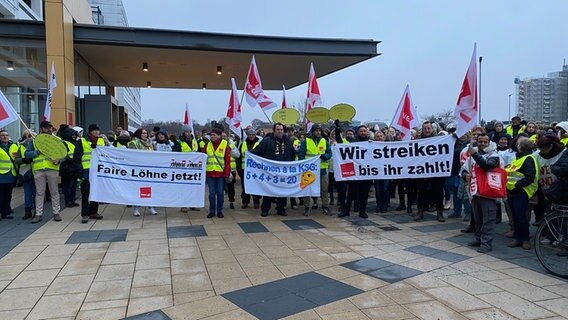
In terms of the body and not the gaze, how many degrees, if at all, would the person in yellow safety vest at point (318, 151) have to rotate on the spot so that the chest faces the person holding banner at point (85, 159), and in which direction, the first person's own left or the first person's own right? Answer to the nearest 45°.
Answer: approximately 90° to the first person's own right

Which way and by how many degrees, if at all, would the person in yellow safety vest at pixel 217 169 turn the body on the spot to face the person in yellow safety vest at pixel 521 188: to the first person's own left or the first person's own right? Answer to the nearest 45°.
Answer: approximately 45° to the first person's own left

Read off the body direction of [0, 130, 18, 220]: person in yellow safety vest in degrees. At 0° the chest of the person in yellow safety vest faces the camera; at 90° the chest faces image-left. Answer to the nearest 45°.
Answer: approximately 315°

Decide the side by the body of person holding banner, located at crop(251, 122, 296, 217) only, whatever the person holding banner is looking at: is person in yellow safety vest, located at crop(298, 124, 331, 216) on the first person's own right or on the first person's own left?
on the first person's own left

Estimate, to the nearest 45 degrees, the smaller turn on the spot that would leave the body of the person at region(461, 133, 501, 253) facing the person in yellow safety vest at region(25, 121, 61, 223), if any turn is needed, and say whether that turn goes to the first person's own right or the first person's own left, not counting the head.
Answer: approximately 45° to the first person's own right

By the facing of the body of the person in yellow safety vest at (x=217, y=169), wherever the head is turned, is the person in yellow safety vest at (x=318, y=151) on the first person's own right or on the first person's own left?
on the first person's own left

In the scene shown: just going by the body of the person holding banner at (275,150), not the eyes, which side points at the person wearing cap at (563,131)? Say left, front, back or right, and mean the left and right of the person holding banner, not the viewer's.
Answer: left

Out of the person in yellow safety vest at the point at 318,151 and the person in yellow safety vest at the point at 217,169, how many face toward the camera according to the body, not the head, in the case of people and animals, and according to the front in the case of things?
2
